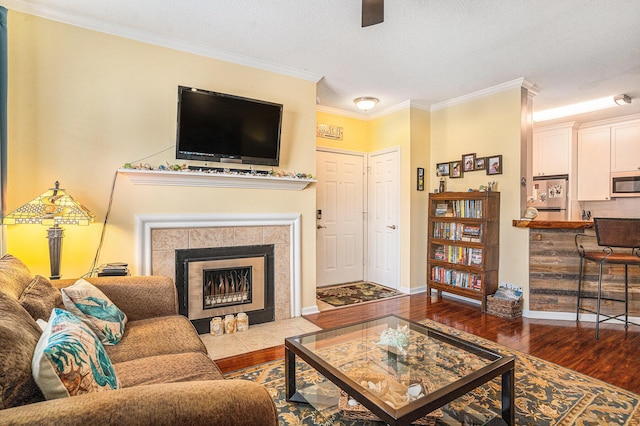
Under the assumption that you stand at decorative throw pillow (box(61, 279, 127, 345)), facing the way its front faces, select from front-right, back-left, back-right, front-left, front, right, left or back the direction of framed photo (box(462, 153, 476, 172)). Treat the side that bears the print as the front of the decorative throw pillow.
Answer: front-left

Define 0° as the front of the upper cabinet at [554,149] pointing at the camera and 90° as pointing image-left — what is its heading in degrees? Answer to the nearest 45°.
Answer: approximately 45°

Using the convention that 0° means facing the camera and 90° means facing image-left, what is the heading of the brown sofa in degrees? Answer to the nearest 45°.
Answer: approximately 270°

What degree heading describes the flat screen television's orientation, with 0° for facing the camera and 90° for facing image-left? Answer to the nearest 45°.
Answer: approximately 315°

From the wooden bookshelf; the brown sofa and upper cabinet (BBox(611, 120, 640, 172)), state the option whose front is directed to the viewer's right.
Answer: the brown sofa

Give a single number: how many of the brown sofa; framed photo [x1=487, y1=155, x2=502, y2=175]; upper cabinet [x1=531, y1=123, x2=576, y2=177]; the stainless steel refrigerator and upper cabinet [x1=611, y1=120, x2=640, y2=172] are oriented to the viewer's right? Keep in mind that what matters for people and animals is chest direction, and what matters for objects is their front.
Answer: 1

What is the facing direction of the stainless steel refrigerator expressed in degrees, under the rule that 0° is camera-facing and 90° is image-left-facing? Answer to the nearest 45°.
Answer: approximately 45°

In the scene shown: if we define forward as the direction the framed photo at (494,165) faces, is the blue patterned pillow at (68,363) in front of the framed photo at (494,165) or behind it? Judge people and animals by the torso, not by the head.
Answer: in front

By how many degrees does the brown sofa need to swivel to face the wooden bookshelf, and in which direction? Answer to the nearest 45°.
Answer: approximately 45° to its left

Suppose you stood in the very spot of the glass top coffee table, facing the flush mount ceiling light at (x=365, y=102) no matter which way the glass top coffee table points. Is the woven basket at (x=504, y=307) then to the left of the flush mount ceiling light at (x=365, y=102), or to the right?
right

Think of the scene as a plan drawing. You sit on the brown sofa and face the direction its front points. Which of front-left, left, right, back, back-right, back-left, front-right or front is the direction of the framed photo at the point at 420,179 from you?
front-left
